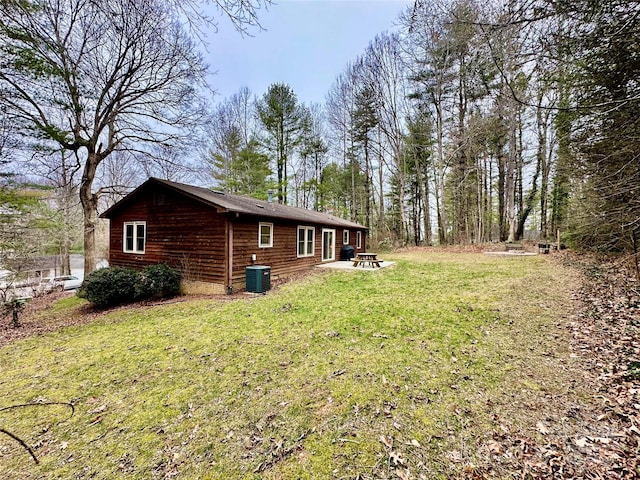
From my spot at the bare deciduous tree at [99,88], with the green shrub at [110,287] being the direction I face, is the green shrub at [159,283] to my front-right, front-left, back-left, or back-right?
front-left
